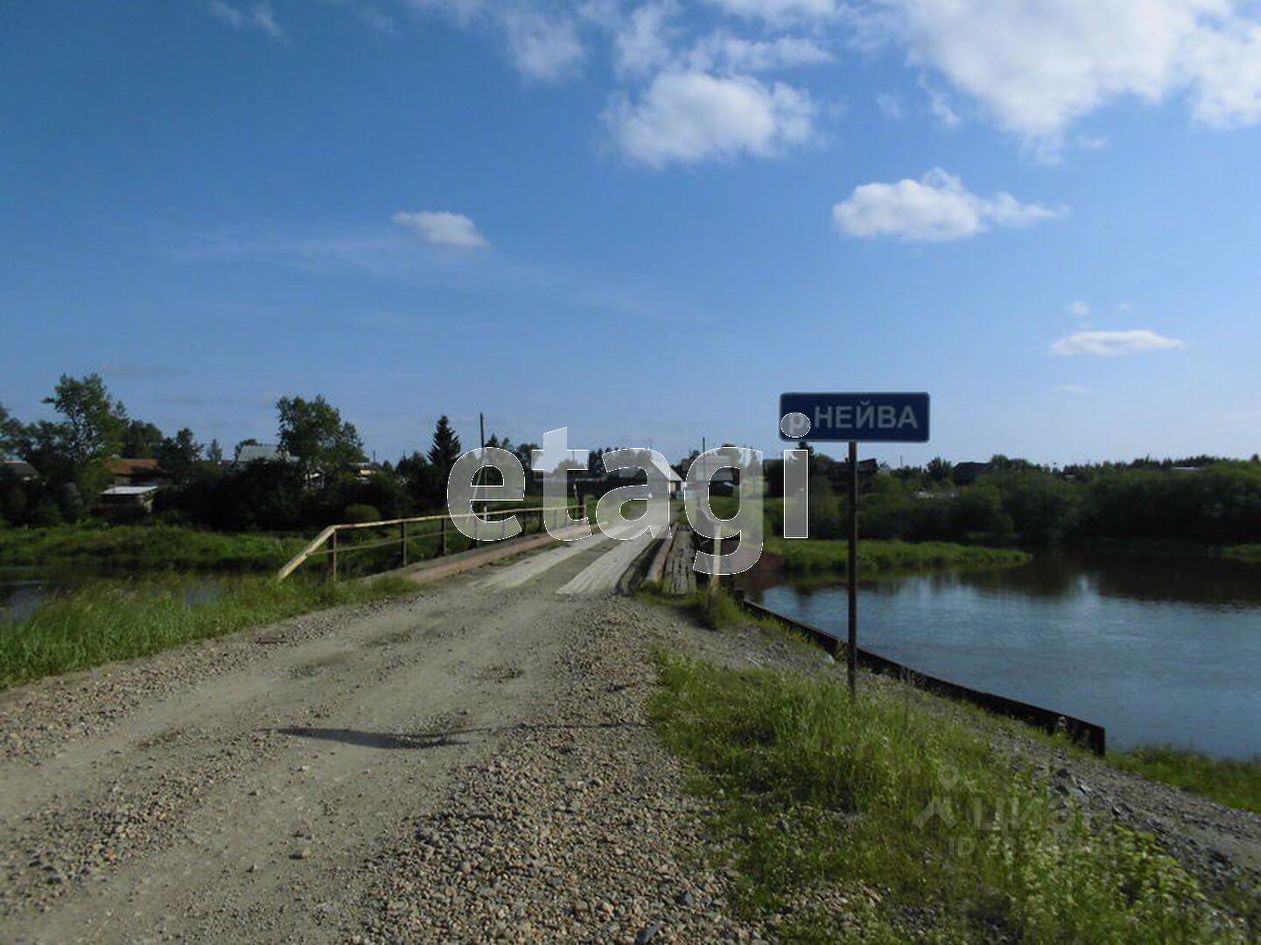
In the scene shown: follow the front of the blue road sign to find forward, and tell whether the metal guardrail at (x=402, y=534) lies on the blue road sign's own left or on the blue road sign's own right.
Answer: on the blue road sign's own right

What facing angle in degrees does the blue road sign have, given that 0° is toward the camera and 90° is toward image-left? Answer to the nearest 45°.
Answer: approximately 0°
